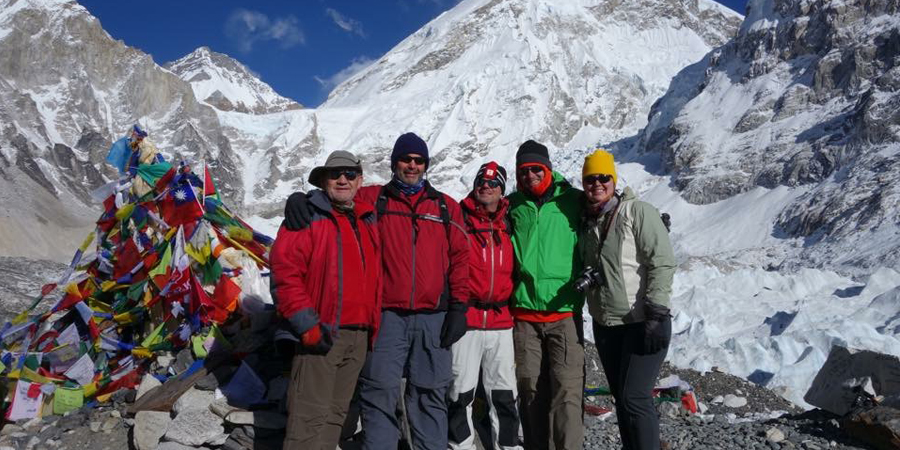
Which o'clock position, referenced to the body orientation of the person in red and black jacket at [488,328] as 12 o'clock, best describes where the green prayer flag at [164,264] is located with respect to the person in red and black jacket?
The green prayer flag is roughly at 4 o'clock from the person in red and black jacket.

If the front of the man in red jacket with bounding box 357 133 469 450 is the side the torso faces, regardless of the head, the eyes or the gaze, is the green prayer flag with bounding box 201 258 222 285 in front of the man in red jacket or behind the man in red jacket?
behind

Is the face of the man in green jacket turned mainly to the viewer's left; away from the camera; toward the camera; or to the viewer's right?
toward the camera

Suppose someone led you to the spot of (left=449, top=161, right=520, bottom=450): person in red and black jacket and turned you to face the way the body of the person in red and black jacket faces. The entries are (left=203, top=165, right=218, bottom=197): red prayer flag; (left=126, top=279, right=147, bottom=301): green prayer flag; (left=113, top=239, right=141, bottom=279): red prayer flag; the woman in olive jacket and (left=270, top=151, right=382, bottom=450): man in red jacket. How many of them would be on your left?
1

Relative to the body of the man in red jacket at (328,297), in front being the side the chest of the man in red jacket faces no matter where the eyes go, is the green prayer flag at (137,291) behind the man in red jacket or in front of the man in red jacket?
behind

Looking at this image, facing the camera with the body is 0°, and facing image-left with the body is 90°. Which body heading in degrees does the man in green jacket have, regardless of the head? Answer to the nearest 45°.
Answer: approximately 0°

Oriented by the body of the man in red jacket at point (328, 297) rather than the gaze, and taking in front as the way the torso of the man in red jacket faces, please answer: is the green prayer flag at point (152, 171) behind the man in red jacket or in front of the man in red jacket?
behind

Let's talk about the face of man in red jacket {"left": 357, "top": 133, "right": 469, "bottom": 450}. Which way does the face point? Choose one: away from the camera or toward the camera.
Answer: toward the camera

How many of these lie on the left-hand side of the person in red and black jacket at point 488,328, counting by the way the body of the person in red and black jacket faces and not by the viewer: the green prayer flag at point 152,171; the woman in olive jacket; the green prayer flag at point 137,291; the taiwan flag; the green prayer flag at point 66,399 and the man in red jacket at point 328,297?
1

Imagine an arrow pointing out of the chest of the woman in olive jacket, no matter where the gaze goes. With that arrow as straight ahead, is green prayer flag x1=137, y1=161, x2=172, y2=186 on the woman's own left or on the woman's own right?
on the woman's own right

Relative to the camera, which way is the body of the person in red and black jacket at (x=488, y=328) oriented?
toward the camera

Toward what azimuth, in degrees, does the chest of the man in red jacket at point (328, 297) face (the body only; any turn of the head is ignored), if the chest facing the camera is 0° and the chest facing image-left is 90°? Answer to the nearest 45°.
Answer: approximately 315°

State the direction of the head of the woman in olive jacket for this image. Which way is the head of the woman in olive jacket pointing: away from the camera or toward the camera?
toward the camera

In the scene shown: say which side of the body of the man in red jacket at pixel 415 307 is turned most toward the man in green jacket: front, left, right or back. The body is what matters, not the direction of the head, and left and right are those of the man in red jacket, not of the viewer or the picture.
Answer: left

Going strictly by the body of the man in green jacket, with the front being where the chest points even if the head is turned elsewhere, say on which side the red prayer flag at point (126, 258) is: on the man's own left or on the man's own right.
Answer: on the man's own right

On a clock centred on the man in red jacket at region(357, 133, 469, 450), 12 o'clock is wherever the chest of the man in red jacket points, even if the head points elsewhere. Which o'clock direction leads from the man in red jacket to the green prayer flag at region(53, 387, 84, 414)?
The green prayer flag is roughly at 4 o'clock from the man in red jacket.

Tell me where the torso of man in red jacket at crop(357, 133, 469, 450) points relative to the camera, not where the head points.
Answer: toward the camera

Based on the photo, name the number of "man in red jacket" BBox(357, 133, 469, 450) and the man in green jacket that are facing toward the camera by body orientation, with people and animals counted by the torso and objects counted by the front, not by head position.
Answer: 2

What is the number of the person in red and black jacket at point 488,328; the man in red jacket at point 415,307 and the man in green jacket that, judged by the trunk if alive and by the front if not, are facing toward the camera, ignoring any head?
3
